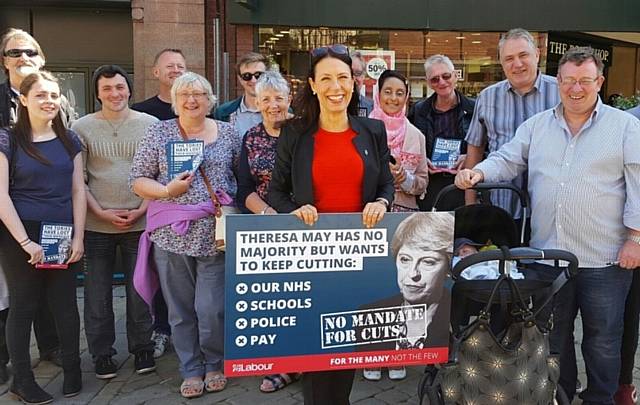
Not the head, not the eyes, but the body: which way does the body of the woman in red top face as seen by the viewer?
toward the camera

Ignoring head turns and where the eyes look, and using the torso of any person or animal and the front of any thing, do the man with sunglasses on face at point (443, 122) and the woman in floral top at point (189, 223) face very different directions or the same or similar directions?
same or similar directions

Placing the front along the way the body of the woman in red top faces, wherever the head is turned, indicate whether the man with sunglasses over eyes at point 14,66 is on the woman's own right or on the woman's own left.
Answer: on the woman's own right

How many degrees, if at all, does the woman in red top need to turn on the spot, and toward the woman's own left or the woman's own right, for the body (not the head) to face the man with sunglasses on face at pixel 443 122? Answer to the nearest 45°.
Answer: approximately 135° to the woman's own left

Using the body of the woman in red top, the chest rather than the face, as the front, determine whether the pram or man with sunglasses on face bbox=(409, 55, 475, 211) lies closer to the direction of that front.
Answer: the pram

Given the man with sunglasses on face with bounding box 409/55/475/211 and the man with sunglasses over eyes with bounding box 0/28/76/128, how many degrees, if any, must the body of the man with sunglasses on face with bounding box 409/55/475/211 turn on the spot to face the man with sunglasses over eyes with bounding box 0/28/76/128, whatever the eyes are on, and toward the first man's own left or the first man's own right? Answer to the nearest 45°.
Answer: approximately 90° to the first man's own right

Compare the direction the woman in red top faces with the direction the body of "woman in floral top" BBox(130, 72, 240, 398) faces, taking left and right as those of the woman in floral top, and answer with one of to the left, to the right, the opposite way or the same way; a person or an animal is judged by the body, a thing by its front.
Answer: the same way

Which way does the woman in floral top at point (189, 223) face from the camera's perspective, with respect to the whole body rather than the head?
toward the camera

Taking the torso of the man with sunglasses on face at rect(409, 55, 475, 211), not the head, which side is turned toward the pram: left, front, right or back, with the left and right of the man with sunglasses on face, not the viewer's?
front

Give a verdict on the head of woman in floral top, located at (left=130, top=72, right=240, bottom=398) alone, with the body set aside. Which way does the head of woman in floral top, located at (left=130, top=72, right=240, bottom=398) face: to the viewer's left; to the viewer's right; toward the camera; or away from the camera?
toward the camera

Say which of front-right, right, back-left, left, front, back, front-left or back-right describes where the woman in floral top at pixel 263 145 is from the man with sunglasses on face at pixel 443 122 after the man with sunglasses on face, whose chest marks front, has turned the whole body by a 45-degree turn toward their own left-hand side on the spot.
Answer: right

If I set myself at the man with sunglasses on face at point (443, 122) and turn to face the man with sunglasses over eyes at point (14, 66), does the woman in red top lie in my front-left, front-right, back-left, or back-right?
front-left

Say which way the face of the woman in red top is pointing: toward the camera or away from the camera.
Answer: toward the camera

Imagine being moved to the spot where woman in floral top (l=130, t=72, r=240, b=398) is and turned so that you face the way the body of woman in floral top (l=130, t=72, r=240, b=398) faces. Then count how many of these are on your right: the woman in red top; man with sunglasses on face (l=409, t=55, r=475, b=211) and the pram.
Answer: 0

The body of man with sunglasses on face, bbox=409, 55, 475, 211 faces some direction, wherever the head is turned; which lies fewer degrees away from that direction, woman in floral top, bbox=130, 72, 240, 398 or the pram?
the pram

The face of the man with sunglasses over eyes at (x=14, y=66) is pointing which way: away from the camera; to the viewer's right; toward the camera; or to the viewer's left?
toward the camera

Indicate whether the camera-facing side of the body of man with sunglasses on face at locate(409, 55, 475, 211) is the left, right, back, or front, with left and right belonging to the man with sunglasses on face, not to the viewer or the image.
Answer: front

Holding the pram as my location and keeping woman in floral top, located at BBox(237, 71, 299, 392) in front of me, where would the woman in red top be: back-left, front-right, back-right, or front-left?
front-left
